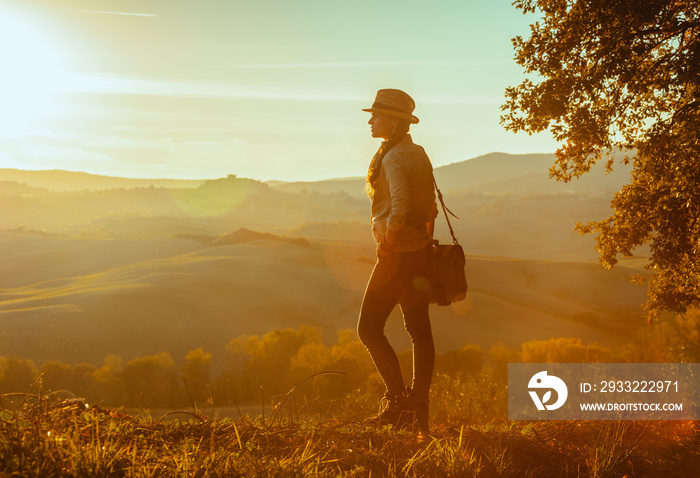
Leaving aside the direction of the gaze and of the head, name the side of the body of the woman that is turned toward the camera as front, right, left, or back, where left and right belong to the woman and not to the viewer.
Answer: left

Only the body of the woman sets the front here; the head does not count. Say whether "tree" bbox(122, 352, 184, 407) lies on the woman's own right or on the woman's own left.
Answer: on the woman's own right

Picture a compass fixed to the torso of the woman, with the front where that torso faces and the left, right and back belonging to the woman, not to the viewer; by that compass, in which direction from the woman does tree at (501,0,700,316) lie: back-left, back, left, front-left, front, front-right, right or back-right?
back-right

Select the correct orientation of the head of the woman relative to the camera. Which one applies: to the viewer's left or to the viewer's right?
to the viewer's left
